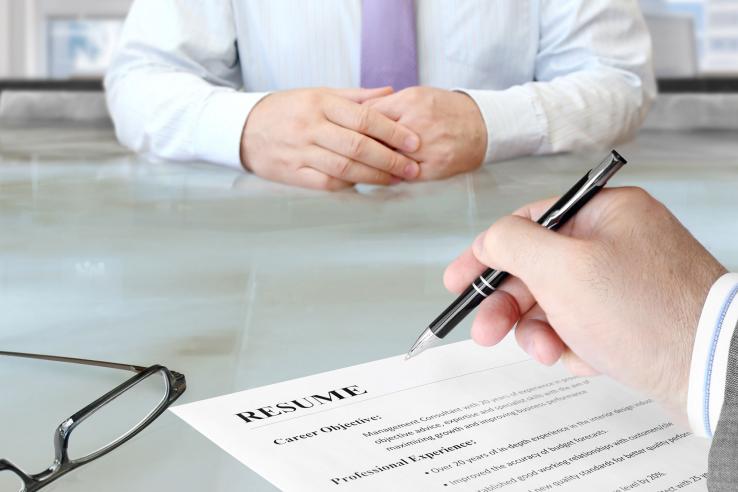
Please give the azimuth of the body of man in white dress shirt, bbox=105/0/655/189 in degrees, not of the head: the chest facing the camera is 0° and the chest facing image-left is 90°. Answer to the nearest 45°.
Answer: approximately 0°

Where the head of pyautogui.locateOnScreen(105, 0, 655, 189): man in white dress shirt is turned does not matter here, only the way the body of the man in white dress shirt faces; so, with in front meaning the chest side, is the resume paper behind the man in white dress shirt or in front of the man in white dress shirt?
in front

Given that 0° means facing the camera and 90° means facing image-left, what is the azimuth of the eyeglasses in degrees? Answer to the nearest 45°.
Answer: approximately 315°

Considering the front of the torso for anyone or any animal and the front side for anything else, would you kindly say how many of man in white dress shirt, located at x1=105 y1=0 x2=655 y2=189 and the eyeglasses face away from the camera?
0

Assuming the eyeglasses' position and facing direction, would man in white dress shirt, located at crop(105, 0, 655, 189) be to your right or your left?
on your left

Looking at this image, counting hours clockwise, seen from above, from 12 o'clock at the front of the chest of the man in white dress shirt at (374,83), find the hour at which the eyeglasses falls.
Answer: The eyeglasses is roughly at 12 o'clock from the man in white dress shirt.
